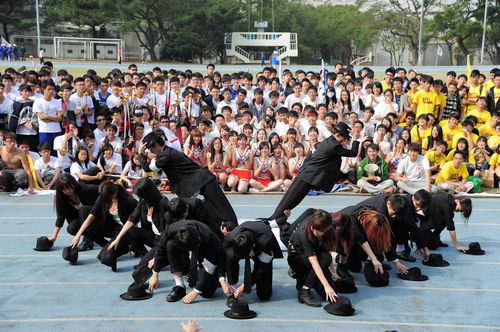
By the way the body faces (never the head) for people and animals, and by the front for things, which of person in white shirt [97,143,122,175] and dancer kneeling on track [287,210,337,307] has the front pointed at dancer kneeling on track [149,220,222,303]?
the person in white shirt

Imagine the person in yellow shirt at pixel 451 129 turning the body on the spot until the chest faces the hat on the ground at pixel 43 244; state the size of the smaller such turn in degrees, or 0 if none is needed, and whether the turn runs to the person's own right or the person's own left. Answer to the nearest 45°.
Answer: approximately 45° to the person's own right

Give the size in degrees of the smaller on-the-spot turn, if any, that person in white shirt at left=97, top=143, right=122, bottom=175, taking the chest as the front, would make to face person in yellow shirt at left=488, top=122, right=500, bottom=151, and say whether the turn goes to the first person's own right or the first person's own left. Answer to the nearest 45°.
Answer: approximately 90° to the first person's own left

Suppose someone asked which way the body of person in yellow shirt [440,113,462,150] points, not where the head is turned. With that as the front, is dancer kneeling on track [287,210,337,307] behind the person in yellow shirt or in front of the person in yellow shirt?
in front

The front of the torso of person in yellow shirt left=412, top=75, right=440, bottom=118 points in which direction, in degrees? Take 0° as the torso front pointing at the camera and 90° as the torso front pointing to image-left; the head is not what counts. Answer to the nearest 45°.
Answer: approximately 0°

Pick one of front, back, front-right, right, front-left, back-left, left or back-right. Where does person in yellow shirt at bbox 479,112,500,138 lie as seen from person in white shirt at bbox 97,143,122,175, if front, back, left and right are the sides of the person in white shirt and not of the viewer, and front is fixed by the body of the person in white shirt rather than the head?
left

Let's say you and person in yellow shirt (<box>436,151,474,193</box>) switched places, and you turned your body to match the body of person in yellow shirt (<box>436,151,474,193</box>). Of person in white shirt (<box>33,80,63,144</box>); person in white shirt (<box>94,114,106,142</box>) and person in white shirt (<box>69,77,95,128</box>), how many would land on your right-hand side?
3

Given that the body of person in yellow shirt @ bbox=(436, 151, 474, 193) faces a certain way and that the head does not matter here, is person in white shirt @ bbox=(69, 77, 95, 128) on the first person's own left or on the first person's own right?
on the first person's own right

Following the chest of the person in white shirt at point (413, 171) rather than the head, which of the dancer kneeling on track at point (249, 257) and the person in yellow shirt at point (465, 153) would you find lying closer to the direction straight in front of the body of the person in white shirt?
the dancer kneeling on track

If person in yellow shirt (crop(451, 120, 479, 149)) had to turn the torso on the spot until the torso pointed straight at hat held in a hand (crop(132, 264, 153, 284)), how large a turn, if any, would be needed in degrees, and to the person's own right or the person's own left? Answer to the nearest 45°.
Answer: approximately 45° to the person's own right

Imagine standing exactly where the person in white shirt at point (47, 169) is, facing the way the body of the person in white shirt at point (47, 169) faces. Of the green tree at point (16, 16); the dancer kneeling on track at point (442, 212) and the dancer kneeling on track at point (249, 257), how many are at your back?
1

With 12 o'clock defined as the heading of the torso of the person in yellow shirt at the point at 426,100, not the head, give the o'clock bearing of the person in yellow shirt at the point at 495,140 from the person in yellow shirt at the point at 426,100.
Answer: the person in yellow shirt at the point at 495,140 is roughly at 10 o'clock from the person in yellow shirt at the point at 426,100.

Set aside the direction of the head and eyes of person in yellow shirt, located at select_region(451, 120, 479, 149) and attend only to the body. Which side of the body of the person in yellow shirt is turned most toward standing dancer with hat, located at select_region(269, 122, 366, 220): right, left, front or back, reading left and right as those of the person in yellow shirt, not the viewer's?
front
